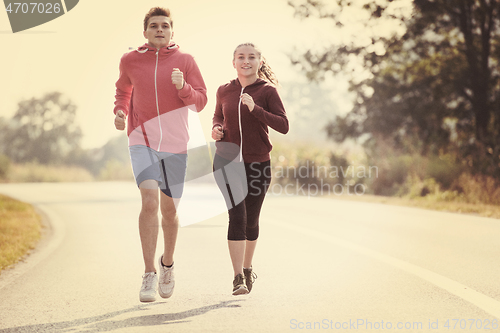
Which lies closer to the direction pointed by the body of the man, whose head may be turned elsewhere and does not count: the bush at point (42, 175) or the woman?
the woman

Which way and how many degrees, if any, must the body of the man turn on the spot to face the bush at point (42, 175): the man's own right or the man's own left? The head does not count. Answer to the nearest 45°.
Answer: approximately 180°

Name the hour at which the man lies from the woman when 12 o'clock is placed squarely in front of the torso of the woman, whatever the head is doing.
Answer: The man is roughly at 3 o'clock from the woman.

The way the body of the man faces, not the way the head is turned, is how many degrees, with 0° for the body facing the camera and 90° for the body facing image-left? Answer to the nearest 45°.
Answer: approximately 0°

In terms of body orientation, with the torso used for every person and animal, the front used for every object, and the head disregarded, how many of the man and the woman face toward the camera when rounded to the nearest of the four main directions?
2

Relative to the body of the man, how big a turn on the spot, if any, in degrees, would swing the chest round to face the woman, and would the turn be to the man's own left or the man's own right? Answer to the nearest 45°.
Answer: approximately 90° to the man's own left

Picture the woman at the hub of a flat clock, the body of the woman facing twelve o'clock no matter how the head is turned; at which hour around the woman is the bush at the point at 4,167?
The bush is roughly at 5 o'clock from the woman.

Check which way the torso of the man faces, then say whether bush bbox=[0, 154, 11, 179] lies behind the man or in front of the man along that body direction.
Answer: behind
